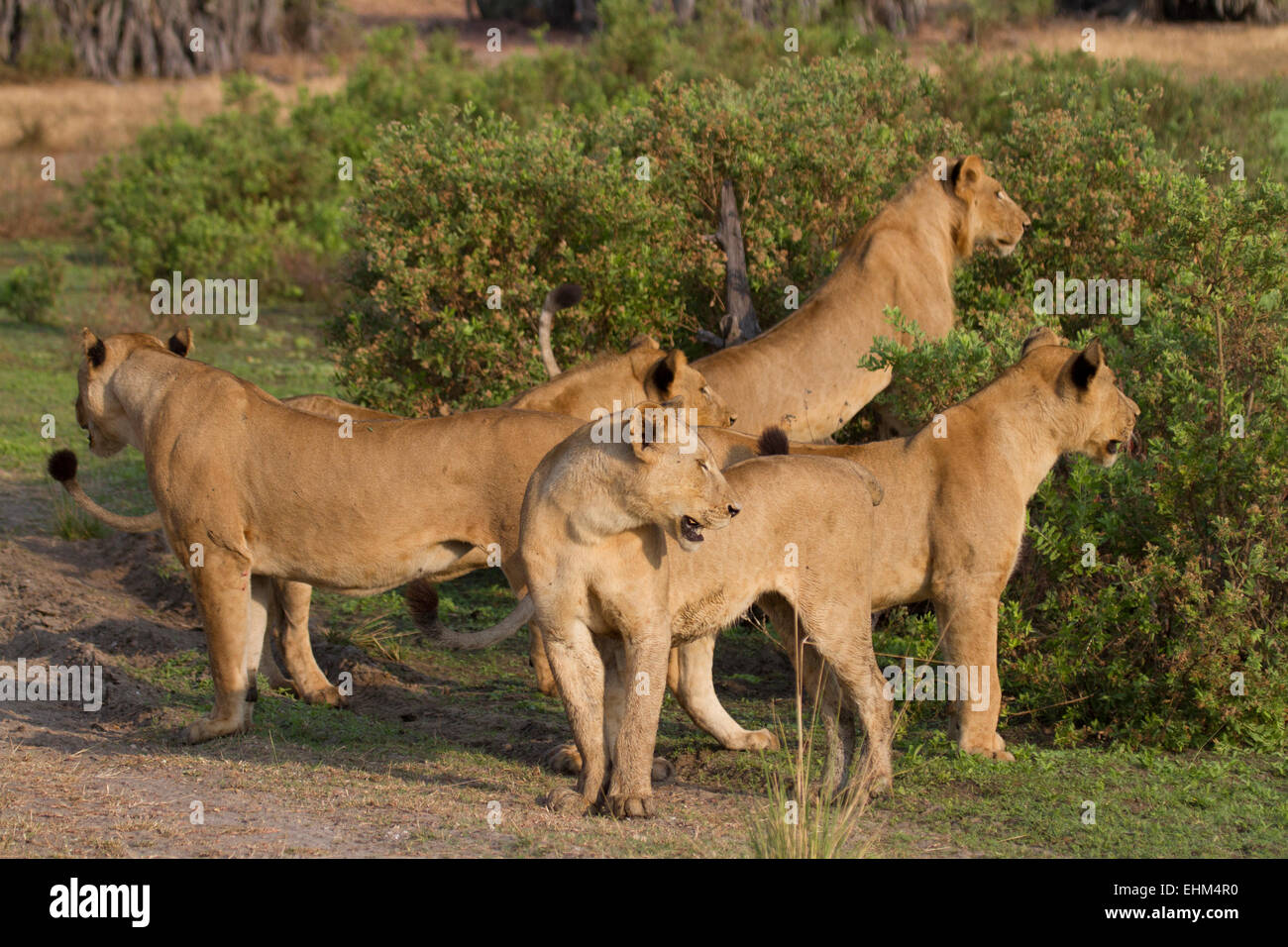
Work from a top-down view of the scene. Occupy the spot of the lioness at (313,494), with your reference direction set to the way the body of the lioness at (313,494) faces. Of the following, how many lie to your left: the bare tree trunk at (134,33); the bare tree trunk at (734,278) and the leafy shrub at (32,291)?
0

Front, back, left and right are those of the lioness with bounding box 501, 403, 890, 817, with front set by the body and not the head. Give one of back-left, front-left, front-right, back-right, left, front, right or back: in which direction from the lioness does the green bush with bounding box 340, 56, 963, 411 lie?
back-right

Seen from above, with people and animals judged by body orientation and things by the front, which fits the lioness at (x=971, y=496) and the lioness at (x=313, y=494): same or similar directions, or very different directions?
very different directions

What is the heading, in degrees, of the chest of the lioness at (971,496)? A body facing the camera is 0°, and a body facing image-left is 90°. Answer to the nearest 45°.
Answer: approximately 270°

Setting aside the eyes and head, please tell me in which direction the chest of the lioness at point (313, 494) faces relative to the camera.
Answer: to the viewer's left

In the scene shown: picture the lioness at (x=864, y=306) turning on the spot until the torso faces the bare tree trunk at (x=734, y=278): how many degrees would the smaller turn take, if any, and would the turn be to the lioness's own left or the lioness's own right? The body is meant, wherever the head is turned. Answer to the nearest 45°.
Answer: approximately 135° to the lioness's own left

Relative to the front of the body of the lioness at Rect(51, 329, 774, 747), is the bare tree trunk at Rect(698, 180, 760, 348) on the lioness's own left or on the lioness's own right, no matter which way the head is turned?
on the lioness's own right

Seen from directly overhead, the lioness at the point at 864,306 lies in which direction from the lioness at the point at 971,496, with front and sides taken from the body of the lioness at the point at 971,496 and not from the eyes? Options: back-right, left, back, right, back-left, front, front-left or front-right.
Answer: left

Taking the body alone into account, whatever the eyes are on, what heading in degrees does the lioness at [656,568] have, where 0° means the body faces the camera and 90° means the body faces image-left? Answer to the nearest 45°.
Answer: approximately 45°

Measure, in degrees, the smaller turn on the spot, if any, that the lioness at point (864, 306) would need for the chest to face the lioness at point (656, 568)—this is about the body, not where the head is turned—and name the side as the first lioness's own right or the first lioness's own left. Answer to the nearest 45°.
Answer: approximately 90° to the first lioness's own right

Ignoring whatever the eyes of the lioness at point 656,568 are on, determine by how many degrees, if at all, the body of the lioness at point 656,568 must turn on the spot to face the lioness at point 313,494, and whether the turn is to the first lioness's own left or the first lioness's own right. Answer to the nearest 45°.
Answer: approximately 90° to the first lioness's own right

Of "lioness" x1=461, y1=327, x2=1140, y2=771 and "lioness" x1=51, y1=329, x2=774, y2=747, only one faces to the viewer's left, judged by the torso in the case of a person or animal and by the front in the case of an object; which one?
"lioness" x1=51, y1=329, x2=774, y2=747

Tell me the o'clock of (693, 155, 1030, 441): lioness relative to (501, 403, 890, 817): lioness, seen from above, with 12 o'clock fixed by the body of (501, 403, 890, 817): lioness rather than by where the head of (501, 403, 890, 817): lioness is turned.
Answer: (693, 155, 1030, 441): lioness is roughly at 5 o'clock from (501, 403, 890, 817): lioness.

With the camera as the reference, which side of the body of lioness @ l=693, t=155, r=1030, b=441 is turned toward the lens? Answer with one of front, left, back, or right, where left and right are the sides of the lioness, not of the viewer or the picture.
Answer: right

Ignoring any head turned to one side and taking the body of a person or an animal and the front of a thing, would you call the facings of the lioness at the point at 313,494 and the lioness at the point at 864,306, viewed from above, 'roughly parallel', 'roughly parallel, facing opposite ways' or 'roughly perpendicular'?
roughly parallel, facing opposite ways

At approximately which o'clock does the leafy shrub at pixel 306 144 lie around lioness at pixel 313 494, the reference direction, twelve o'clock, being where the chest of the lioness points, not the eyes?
The leafy shrub is roughly at 3 o'clock from the lioness.
